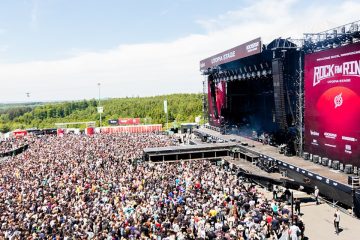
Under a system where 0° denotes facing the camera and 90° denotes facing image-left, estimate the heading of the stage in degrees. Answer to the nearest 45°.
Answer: approximately 45°

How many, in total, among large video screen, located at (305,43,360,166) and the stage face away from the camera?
0

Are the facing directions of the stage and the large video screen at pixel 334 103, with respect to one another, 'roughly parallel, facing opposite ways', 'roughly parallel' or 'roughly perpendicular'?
roughly parallel

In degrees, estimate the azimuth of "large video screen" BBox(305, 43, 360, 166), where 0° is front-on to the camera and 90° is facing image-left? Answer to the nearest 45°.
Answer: approximately 45°
